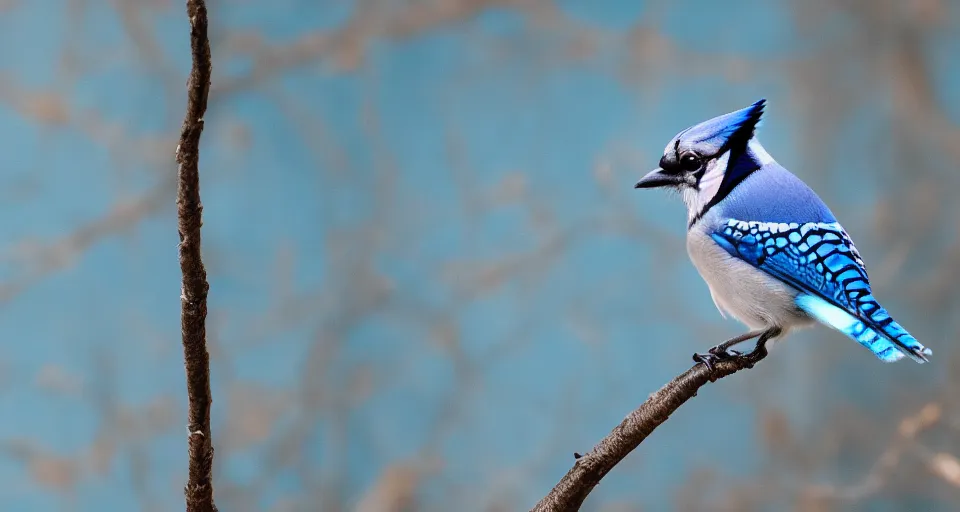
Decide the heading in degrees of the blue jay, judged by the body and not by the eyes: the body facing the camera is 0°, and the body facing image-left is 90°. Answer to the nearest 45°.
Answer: approximately 90°

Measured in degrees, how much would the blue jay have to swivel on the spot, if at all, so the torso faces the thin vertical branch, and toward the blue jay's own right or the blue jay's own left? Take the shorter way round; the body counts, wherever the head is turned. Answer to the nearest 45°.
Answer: approximately 45° to the blue jay's own left
